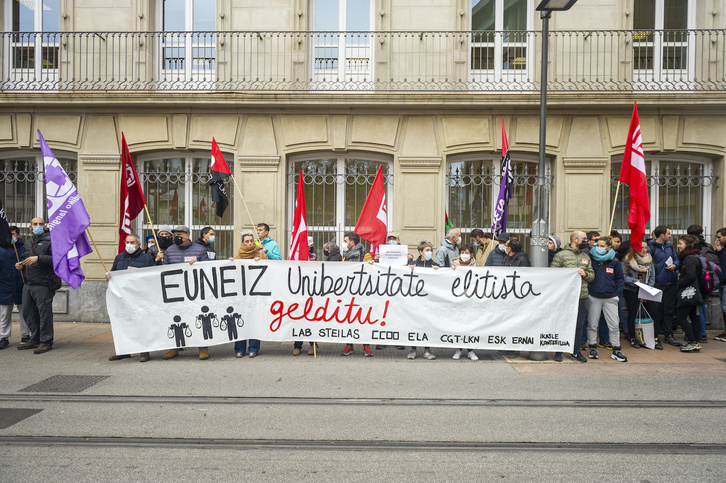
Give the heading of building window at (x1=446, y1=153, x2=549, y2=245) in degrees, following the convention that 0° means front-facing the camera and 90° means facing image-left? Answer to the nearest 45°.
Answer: approximately 0°

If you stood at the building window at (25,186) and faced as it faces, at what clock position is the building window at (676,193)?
the building window at (676,193) is roughly at 10 o'clock from the building window at (25,186).

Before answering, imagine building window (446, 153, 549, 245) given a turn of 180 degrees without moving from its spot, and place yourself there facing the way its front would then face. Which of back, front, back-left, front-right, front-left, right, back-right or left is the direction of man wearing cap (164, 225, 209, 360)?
back-left

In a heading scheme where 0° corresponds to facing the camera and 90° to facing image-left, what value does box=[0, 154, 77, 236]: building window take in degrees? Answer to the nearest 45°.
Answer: approximately 0°

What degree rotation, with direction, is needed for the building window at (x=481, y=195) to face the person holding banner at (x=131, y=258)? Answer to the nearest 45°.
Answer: approximately 45° to its right
